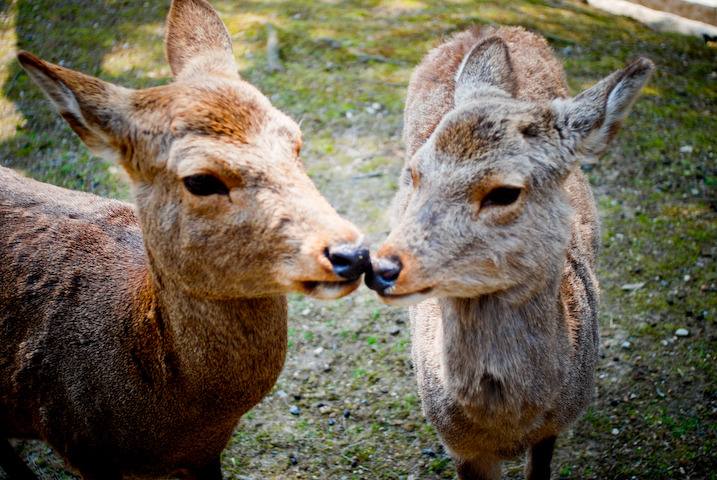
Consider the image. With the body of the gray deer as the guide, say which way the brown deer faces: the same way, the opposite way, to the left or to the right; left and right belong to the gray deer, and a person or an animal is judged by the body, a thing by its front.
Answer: to the left

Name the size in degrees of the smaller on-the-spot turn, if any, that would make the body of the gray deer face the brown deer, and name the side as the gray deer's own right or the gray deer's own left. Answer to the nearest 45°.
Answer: approximately 90° to the gray deer's own right

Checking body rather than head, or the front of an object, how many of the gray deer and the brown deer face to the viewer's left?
0

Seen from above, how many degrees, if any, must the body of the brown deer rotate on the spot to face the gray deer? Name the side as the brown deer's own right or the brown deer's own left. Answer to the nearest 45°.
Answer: approximately 45° to the brown deer's own left

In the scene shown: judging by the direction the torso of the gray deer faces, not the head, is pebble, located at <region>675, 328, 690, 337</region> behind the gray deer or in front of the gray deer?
behind

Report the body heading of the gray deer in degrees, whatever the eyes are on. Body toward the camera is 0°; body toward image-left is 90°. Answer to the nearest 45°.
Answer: approximately 0°

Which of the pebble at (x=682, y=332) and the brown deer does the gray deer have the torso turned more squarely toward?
the brown deer
